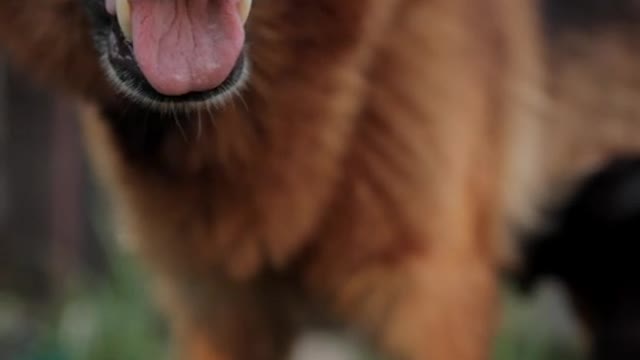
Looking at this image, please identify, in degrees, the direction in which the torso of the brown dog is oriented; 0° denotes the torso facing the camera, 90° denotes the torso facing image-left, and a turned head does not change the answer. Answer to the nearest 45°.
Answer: approximately 45°
